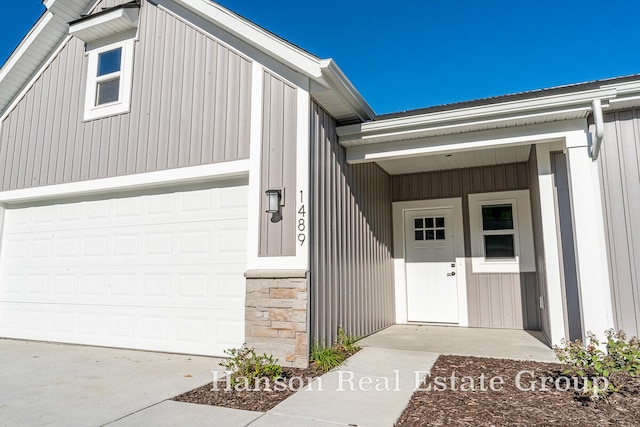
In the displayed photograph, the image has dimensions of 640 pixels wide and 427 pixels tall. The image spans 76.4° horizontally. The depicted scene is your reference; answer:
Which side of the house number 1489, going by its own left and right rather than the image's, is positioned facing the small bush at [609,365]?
left

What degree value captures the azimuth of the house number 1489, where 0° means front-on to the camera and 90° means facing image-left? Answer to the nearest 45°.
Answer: approximately 0°

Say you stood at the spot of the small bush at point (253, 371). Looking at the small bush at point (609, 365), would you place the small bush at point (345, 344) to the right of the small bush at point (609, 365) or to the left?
left

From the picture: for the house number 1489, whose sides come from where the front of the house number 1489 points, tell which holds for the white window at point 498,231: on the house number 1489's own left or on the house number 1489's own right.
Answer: on the house number 1489's own left

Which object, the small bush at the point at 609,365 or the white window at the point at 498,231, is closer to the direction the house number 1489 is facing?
the small bush
